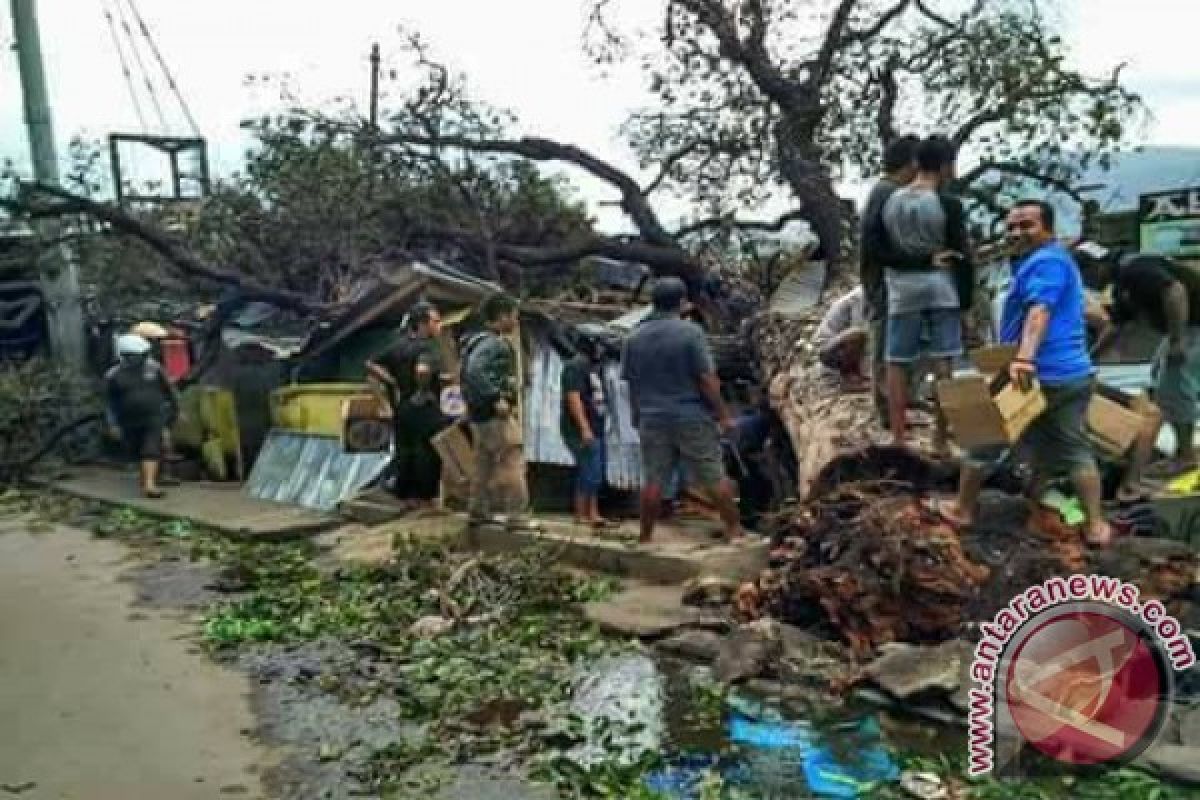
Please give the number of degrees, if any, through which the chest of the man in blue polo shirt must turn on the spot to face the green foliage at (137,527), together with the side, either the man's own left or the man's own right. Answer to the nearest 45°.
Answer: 0° — they already face it

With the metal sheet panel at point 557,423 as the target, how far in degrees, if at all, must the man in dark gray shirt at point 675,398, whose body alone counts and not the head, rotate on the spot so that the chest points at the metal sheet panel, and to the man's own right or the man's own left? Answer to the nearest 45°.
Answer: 0° — they already face it

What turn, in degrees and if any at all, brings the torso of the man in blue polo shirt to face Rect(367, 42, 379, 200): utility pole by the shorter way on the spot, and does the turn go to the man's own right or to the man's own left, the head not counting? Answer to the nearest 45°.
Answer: approximately 45° to the man's own right

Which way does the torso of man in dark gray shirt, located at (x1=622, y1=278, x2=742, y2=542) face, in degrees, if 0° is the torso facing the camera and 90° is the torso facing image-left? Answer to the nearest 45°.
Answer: approximately 180°

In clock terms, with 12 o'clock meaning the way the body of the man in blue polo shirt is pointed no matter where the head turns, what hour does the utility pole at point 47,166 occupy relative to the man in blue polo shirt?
The utility pole is roughly at 1 o'clock from the man in blue polo shirt.

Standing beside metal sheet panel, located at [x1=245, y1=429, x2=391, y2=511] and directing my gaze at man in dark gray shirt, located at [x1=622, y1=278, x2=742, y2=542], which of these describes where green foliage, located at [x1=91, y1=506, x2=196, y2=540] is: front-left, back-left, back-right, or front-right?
back-right

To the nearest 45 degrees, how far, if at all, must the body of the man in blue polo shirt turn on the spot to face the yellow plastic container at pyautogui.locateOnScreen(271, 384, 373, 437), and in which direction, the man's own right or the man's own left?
approximately 45° to the man's own right

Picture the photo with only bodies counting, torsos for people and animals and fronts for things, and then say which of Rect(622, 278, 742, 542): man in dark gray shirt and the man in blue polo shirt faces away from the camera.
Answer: the man in dark gray shirt

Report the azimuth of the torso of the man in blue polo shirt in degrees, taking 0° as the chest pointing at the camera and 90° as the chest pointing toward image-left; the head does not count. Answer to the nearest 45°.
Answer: approximately 90°

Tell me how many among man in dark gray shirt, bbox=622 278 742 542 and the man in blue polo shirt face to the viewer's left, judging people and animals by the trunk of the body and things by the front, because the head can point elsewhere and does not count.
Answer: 1

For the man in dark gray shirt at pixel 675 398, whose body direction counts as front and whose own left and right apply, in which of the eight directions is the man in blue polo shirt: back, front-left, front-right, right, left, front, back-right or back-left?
back-right
